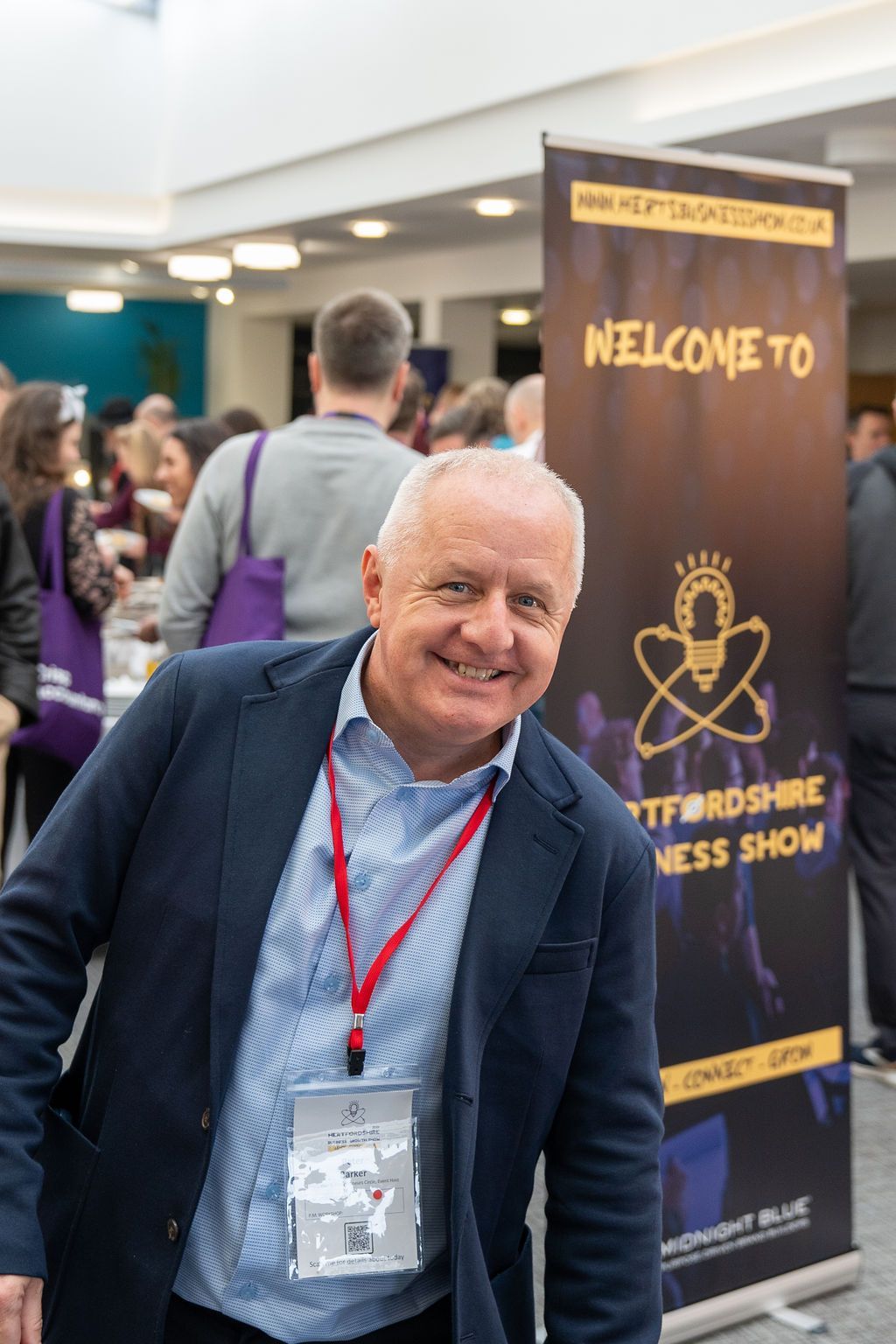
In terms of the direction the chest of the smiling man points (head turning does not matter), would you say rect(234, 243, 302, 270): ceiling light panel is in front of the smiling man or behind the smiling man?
behind

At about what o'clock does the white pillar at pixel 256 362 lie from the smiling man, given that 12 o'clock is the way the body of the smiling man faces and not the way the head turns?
The white pillar is roughly at 6 o'clock from the smiling man.

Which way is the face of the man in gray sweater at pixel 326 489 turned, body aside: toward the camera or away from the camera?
away from the camera

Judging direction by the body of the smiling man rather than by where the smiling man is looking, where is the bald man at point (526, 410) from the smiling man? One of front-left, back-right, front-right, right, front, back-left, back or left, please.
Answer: back

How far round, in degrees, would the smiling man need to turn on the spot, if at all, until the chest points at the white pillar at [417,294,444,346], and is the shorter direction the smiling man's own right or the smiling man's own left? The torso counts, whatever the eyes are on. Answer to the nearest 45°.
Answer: approximately 180°

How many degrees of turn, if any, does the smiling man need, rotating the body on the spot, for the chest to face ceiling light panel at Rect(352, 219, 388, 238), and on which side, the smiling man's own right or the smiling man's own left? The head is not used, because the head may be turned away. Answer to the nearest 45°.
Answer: approximately 180°

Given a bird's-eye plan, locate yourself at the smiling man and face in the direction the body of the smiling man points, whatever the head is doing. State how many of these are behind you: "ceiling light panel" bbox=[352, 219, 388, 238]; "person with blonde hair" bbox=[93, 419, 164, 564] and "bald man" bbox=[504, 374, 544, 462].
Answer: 3

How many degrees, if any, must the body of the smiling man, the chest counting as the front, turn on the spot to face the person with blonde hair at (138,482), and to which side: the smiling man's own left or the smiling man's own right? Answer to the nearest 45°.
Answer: approximately 180°

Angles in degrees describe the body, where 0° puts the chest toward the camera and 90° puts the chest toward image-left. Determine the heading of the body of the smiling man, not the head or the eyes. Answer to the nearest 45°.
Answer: approximately 0°

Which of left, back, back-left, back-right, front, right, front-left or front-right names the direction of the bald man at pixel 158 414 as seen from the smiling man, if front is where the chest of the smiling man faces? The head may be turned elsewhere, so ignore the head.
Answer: back

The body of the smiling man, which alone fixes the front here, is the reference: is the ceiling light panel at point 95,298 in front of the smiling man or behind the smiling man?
behind

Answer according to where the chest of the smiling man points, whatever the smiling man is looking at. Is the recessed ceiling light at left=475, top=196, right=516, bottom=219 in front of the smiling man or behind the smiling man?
behind

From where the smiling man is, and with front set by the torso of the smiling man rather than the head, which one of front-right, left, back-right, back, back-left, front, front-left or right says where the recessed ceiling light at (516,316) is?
back

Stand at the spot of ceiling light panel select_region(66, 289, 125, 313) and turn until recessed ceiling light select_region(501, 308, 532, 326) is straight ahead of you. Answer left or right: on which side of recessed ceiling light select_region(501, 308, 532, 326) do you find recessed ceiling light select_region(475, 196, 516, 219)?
right
